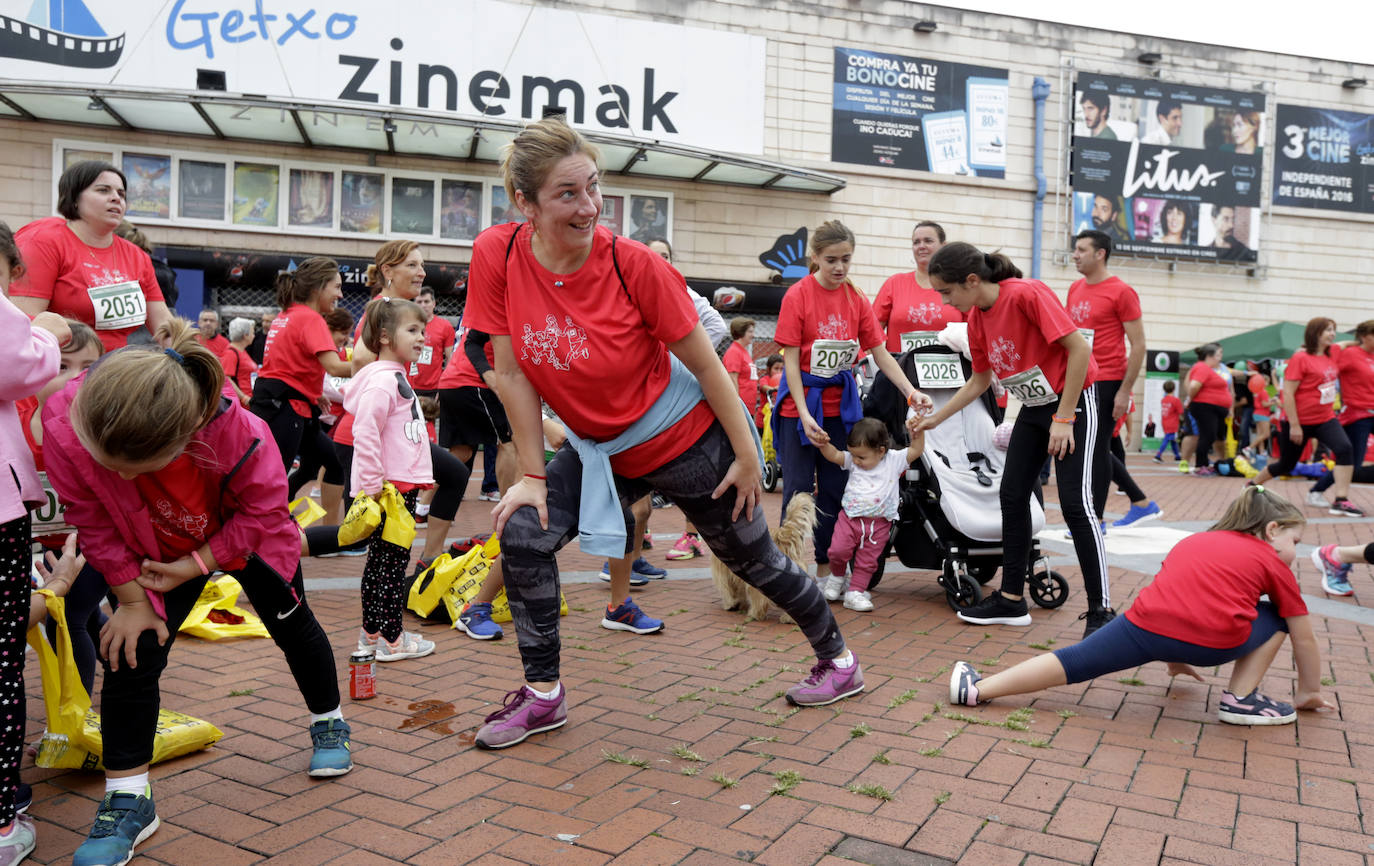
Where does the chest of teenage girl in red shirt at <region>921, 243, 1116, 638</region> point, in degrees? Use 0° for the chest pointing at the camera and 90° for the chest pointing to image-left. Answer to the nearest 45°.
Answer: approximately 45°

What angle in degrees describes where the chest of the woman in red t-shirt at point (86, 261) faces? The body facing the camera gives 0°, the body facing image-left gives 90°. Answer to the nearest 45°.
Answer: approximately 315°

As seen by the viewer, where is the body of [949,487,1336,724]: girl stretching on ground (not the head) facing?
to the viewer's right
